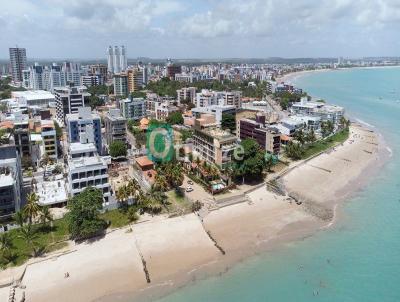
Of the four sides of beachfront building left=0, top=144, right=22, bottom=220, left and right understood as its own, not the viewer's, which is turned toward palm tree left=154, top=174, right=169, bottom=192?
left

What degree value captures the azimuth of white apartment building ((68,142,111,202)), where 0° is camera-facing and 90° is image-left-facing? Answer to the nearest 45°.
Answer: approximately 0°

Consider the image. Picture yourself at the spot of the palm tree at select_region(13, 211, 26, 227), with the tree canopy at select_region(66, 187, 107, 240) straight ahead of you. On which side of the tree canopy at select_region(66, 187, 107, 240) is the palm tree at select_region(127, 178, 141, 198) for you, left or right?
left

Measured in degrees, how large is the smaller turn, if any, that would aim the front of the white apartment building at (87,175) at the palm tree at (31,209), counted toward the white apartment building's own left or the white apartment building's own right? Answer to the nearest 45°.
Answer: approximately 45° to the white apartment building's own right

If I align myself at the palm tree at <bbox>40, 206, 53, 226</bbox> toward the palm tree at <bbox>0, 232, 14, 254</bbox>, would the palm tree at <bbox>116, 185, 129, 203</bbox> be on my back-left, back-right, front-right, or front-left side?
back-left

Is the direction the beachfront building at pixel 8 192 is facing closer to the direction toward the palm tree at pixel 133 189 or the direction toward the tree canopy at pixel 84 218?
the tree canopy

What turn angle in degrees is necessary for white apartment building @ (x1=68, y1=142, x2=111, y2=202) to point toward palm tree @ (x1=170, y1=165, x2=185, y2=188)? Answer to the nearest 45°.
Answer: approximately 90° to its left
